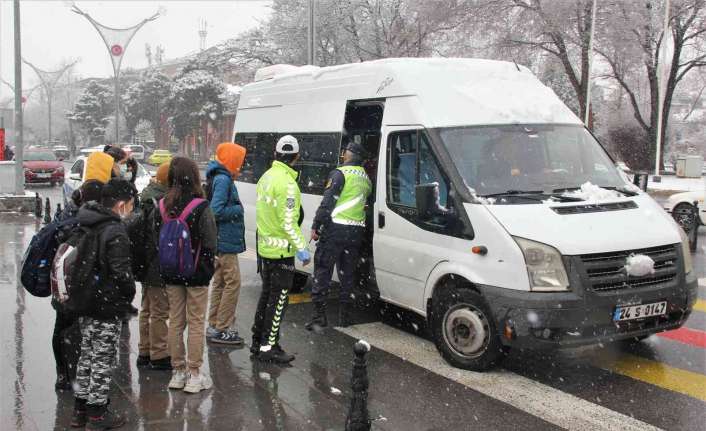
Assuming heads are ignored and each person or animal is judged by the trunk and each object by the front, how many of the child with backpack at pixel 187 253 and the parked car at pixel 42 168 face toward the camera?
1

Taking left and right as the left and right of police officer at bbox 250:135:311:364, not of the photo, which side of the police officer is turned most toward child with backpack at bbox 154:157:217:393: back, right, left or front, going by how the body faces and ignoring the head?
back

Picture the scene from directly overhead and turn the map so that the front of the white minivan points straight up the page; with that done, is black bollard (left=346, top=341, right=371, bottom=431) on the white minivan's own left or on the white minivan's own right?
on the white minivan's own right

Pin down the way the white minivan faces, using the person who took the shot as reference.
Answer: facing the viewer and to the right of the viewer

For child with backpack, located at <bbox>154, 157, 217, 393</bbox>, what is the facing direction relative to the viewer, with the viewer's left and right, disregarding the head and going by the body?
facing away from the viewer and to the right of the viewer

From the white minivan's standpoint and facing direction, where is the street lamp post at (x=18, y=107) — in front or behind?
behind

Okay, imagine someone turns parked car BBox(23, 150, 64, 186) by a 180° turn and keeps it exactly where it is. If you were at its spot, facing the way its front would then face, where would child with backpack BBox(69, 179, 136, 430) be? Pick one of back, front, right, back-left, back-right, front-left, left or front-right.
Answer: back

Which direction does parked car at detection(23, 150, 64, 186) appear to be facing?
toward the camera

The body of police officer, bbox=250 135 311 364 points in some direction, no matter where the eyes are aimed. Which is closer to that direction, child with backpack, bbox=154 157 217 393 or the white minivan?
the white minivan

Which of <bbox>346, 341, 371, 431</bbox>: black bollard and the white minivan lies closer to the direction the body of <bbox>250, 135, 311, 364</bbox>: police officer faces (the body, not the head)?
the white minivan

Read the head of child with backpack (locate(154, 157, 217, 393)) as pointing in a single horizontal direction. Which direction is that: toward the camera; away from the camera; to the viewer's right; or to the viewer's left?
away from the camera
